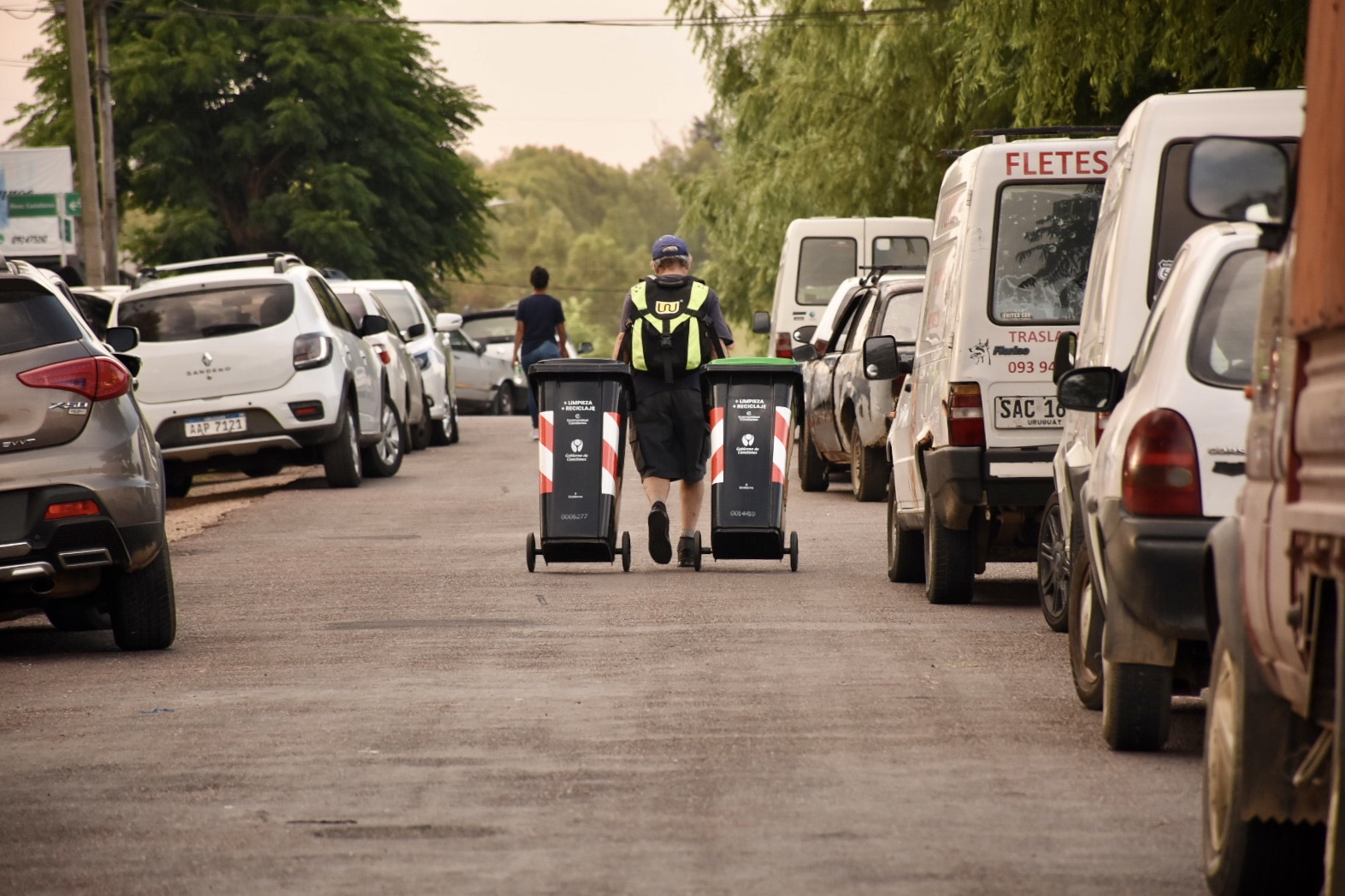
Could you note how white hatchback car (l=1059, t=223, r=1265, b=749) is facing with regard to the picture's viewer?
facing away from the viewer

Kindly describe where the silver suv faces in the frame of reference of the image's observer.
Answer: facing away from the viewer

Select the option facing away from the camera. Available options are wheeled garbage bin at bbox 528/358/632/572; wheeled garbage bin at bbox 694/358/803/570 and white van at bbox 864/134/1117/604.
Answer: the white van

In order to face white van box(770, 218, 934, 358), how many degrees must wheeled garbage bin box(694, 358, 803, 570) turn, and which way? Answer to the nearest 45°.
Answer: approximately 180°

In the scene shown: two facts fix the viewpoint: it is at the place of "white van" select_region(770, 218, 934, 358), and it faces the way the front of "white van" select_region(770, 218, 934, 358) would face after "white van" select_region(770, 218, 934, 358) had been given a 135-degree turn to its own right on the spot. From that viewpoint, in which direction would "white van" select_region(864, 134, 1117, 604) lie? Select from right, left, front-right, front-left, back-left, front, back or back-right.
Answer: front-right

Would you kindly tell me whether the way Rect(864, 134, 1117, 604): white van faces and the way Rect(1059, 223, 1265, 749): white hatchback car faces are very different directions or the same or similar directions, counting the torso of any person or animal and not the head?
same or similar directions

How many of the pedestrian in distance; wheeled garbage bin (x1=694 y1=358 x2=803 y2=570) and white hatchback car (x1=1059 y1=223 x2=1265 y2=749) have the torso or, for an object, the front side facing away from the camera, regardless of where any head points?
2

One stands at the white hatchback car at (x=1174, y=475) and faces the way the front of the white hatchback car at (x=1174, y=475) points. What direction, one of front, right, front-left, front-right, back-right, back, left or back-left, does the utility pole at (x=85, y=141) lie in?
front-left

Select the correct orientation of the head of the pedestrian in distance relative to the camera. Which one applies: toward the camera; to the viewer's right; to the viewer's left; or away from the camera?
away from the camera

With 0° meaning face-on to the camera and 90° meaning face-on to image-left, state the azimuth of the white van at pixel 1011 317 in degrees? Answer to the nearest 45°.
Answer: approximately 180°

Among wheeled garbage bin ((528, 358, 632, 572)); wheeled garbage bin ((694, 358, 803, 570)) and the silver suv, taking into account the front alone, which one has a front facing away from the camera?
the silver suv

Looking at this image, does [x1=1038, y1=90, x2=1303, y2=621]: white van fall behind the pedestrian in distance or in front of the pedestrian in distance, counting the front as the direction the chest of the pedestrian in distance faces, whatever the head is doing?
behind

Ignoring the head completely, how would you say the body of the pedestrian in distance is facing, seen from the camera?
away from the camera

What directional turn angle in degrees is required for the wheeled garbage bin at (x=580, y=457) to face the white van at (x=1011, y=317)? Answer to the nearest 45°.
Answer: approximately 45° to its left

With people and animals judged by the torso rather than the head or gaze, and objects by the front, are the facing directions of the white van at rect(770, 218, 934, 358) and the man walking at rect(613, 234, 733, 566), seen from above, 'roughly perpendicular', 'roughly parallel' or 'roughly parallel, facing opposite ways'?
roughly parallel

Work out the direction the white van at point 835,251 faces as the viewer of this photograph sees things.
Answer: facing away from the viewer

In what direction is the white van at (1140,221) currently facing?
away from the camera

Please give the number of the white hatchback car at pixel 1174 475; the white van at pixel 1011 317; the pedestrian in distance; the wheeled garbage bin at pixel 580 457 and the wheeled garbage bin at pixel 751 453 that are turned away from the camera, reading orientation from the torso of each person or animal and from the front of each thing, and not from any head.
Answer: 3

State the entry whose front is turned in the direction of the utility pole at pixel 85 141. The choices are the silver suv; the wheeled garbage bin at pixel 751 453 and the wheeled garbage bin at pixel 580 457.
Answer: the silver suv

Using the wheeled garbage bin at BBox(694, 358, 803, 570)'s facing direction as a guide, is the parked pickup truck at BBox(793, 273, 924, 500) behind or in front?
behind

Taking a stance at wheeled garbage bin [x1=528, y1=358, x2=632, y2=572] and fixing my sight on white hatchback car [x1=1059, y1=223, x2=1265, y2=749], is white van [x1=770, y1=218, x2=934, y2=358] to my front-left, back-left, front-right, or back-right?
back-left
